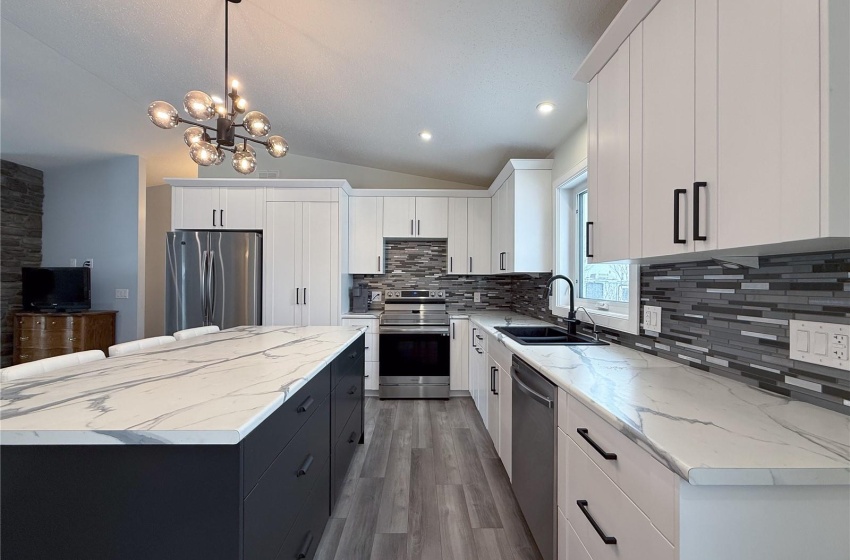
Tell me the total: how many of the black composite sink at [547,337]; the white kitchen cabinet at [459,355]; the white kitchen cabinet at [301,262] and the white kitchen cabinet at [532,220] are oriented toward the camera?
2

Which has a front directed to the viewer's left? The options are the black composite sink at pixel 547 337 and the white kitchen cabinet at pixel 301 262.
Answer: the black composite sink

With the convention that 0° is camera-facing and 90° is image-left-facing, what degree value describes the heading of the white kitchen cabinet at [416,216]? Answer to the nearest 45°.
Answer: approximately 0°

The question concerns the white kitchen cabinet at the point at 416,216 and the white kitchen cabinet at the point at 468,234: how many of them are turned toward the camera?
2

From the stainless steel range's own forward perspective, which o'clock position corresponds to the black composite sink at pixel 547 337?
The black composite sink is roughly at 11 o'clock from the stainless steel range.

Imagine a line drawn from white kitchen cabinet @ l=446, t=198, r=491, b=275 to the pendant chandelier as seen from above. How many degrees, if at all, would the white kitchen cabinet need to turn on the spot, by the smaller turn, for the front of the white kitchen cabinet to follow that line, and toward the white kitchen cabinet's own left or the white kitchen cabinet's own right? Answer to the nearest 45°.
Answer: approximately 45° to the white kitchen cabinet's own right

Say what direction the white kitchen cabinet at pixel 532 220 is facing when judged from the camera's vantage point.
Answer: facing to the left of the viewer

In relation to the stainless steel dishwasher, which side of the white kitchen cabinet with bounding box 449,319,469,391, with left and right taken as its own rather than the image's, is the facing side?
front

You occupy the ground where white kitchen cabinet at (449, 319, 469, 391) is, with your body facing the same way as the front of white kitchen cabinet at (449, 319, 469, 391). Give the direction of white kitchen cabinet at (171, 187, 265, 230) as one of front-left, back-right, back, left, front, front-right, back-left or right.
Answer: right

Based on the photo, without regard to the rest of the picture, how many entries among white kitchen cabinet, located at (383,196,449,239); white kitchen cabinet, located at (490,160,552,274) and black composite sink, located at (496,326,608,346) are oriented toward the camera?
1

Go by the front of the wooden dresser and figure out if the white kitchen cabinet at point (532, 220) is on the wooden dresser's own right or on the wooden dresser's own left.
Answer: on the wooden dresser's own left

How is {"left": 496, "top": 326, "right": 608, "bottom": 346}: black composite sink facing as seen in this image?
to the viewer's left

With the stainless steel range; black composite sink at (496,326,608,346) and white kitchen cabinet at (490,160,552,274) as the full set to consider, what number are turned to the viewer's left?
2

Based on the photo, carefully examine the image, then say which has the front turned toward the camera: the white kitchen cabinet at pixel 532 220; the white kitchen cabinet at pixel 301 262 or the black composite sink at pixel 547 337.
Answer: the white kitchen cabinet at pixel 301 262
